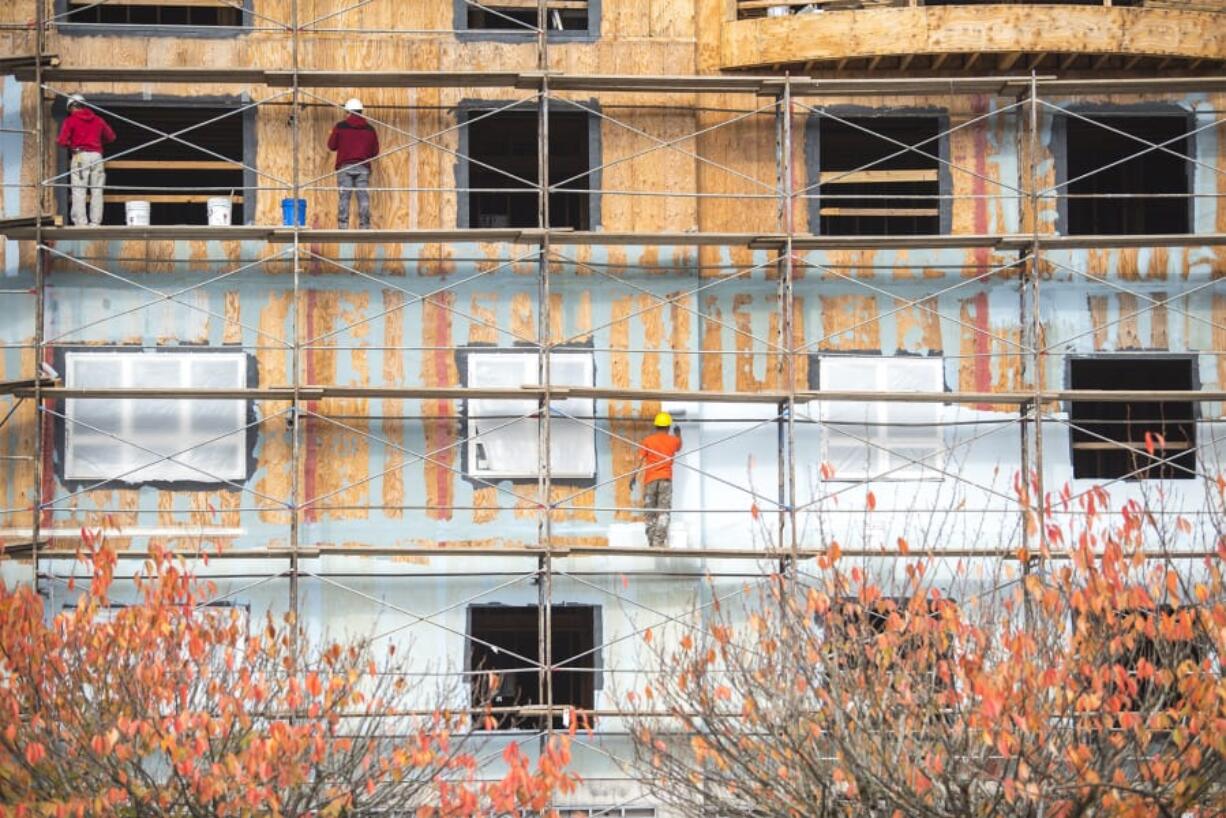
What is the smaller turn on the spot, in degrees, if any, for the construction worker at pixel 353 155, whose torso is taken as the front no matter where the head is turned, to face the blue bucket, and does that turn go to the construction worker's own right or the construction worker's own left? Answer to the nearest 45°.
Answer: approximately 90° to the construction worker's own left

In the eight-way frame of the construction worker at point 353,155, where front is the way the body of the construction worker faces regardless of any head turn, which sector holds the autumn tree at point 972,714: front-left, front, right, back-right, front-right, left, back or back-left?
back-right

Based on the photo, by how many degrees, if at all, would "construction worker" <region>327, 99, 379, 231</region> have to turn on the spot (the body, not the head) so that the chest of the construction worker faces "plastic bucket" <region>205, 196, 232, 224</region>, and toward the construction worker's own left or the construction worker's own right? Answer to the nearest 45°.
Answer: approximately 90° to the construction worker's own left

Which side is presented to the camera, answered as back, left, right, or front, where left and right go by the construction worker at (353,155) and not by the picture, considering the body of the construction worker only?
back

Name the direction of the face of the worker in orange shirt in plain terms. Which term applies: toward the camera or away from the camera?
away from the camera

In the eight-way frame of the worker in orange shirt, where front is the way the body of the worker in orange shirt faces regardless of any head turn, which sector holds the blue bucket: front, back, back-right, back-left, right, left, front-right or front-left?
left

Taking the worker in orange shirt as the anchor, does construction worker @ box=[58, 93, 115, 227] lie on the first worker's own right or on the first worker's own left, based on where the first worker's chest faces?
on the first worker's own left

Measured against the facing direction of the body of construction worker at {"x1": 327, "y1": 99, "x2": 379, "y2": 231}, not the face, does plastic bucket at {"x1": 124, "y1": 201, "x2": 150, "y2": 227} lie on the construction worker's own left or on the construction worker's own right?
on the construction worker's own left

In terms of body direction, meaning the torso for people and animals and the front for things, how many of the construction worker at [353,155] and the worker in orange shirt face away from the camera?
2

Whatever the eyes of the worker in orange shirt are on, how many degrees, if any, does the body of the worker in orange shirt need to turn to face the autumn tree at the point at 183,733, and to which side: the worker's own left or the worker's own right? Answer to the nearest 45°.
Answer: approximately 135° to the worker's own left

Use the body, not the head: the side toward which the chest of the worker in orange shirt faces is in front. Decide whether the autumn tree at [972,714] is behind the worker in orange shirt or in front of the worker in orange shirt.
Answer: behind

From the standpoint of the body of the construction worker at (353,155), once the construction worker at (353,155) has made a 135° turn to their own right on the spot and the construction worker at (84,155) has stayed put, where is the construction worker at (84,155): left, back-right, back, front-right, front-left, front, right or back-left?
back-right

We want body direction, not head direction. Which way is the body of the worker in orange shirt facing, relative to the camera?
away from the camera
